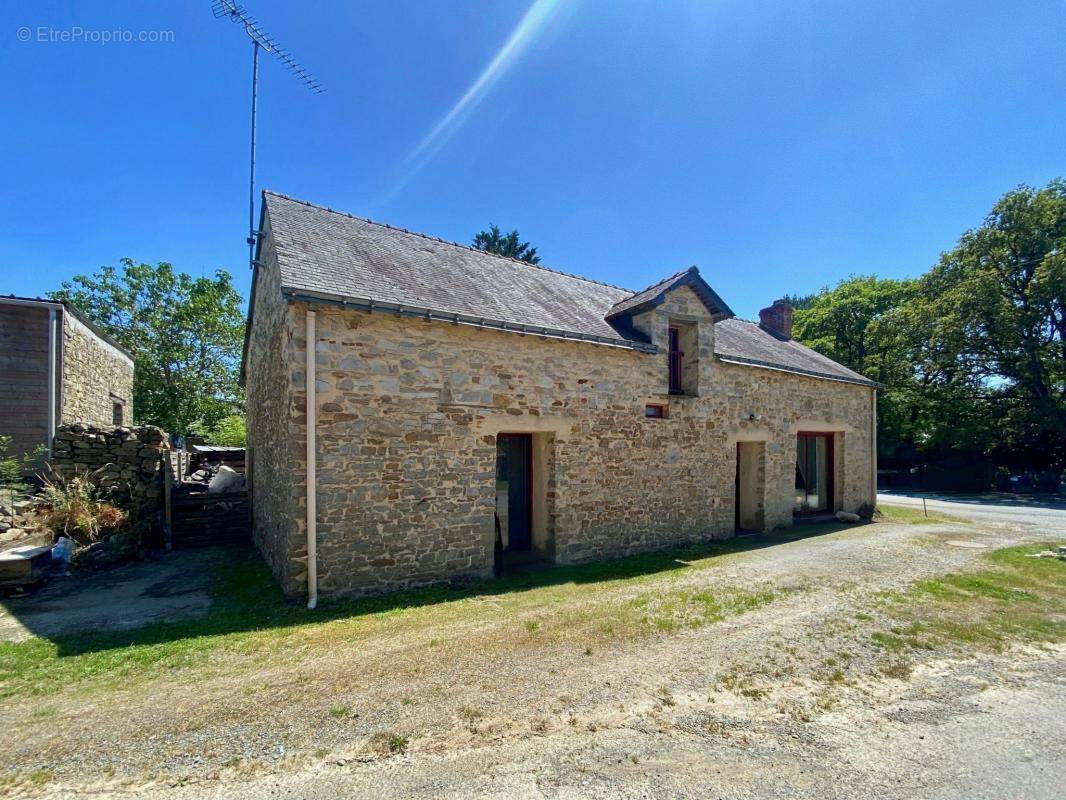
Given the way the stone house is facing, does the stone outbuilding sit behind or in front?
behind

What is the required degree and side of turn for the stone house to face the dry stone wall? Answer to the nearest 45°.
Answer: approximately 135° to its right

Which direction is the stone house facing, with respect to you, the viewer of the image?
facing the viewer and to the right of the viewer

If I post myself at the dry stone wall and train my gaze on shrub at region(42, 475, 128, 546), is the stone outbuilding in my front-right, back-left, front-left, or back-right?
back-right

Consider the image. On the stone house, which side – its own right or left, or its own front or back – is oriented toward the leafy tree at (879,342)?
left

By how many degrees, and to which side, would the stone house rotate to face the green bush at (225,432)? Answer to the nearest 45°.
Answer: approximately 180°

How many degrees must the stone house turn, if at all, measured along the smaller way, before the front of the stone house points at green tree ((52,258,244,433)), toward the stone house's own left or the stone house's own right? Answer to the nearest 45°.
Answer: approximately 180°
